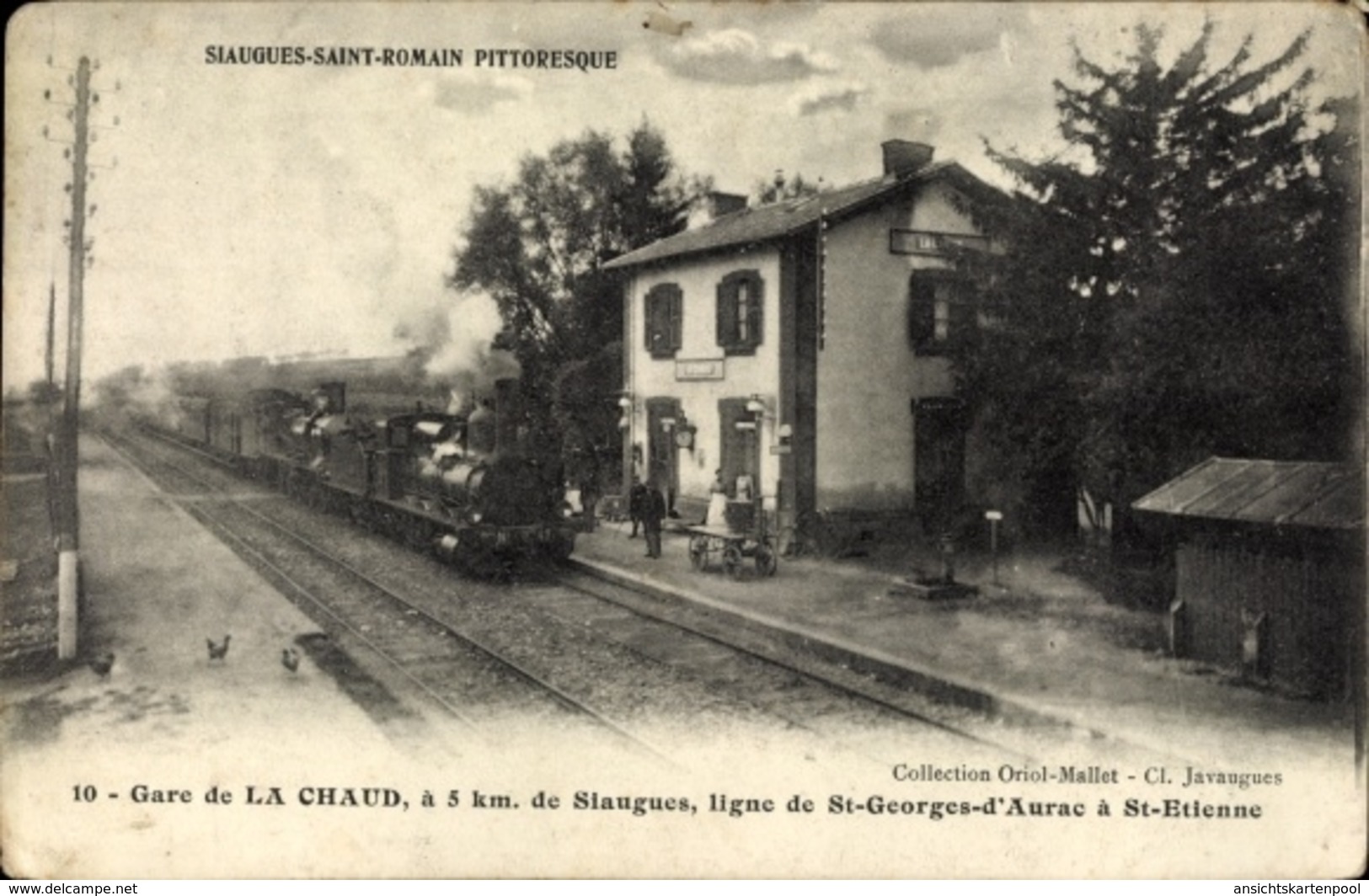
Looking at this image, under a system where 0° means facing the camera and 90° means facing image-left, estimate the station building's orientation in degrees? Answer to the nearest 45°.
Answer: approximately 45°

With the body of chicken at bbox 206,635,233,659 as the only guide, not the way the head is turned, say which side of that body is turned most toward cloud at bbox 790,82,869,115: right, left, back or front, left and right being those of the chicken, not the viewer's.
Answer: left

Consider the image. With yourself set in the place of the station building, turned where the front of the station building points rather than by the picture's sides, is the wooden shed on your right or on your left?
on your left

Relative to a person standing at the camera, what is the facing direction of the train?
facing the viewer and to the right of the viewer

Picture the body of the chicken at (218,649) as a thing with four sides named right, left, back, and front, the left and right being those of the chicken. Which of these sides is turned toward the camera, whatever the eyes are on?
right

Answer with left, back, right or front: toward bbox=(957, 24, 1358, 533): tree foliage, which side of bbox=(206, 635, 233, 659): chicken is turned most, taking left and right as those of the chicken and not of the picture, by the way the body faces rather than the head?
front
